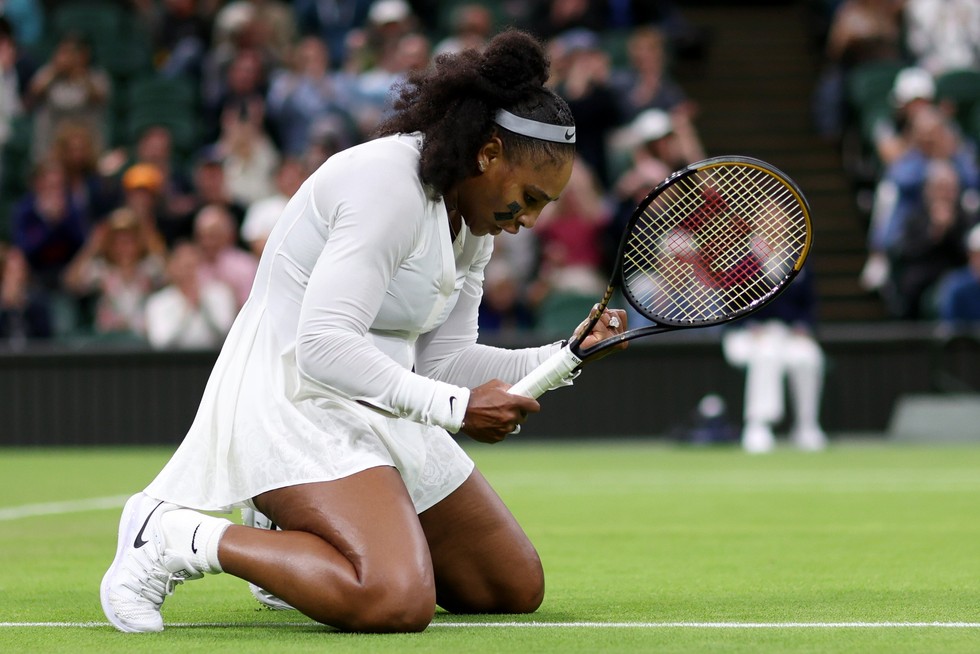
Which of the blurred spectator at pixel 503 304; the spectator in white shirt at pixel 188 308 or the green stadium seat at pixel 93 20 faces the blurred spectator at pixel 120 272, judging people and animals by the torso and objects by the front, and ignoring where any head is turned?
the green stadium seat

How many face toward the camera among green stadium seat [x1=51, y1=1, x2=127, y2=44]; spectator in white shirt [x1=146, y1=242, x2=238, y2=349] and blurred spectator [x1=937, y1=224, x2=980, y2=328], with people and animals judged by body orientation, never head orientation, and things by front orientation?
3

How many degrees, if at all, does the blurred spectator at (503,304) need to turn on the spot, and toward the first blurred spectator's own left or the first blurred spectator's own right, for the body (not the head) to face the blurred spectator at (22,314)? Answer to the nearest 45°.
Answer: approximately 90° to the first blurred spectator's own right

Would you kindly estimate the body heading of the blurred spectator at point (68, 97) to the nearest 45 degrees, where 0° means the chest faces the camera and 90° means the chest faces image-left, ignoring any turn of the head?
approximately 0°

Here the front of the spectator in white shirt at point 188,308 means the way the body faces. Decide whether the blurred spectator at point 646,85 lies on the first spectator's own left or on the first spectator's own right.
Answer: on the first spectator's own left
